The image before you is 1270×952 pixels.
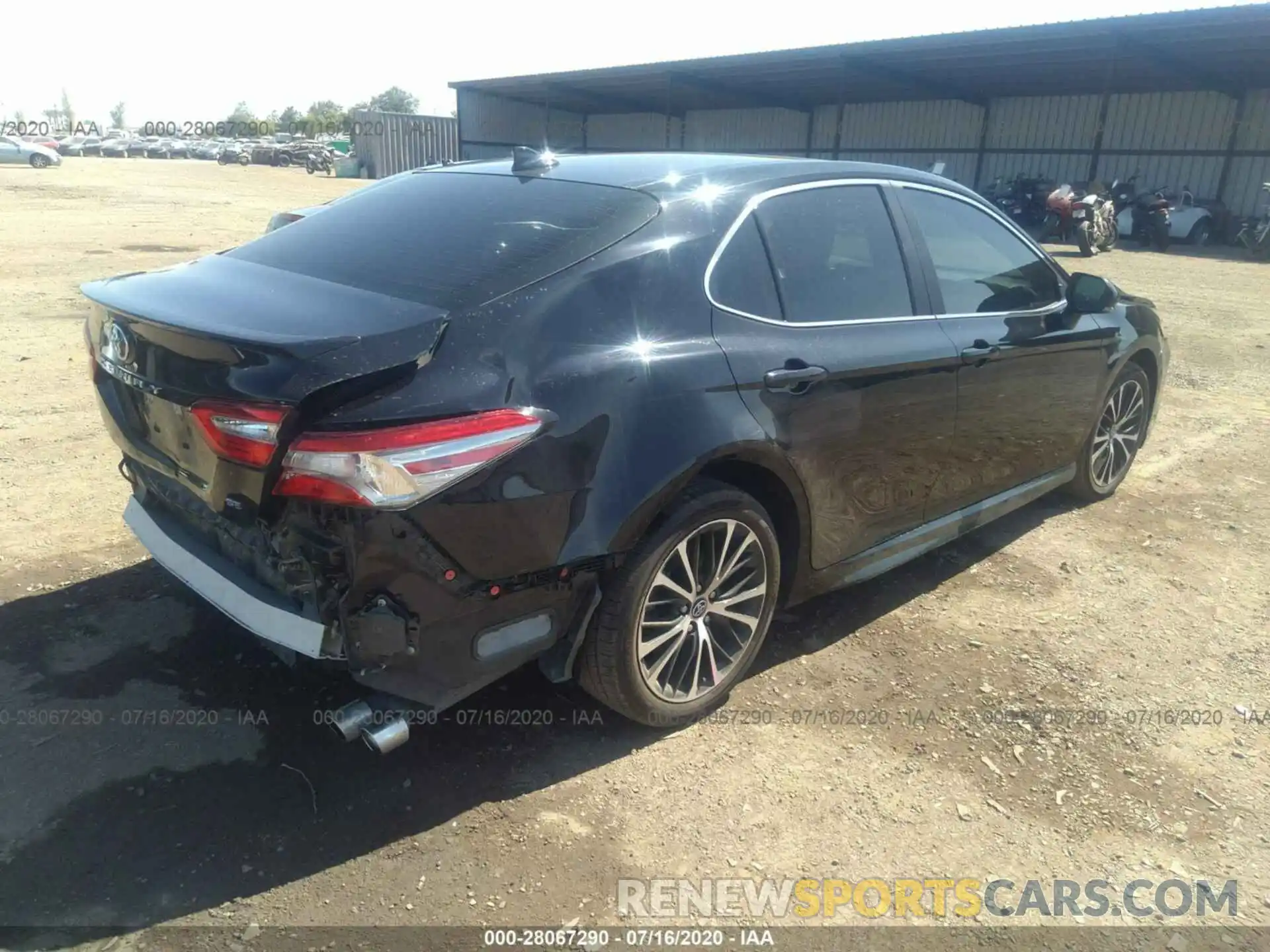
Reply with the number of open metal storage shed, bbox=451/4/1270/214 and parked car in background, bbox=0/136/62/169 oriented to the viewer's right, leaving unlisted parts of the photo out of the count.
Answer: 1

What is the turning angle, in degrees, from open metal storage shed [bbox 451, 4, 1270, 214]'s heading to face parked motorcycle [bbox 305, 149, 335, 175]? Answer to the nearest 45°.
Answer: approximately 90° to its right

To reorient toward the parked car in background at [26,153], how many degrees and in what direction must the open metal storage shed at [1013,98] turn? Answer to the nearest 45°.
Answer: approximately 45° to its right

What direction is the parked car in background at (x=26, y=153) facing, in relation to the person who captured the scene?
facing to the right of the viewer

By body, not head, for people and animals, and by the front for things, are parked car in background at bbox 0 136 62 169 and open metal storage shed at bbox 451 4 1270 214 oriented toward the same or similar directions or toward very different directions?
very different directions

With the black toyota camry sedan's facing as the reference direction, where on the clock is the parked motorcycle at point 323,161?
The parked motorcycle is roughly at 10 o'clock from the black toyota camry sedan.

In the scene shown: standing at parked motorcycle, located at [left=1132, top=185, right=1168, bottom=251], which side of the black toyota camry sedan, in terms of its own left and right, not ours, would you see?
front

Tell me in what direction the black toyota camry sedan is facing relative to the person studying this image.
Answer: facing away from the viewer and to the right of the viewer

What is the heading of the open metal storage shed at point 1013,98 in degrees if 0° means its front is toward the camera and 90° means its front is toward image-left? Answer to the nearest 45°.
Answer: approximately 45°
